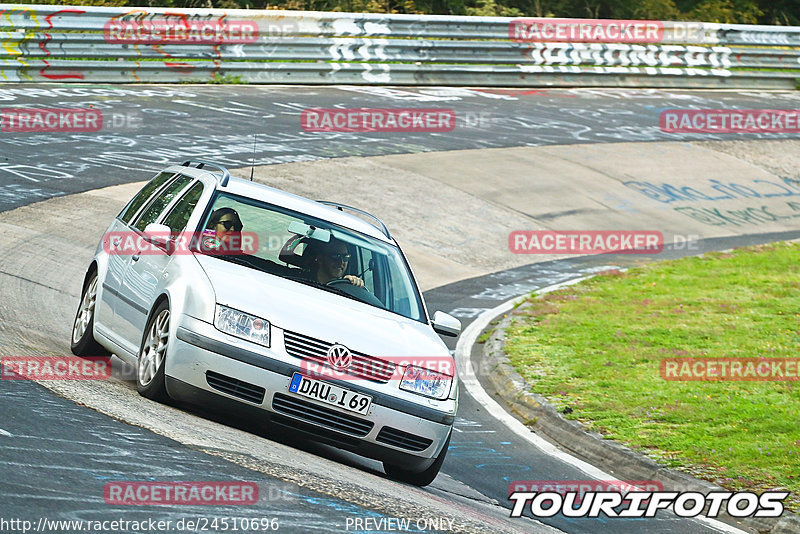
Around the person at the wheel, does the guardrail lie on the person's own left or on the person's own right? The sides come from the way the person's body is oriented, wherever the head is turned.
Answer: on the person's own left

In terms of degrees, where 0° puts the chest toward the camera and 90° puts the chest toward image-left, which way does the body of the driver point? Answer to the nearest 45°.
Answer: approximately 315°

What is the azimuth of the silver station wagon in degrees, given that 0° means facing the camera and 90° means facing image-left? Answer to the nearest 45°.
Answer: approximately 315°

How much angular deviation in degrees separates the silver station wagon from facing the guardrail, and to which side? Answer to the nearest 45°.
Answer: approximately 135° to its left
